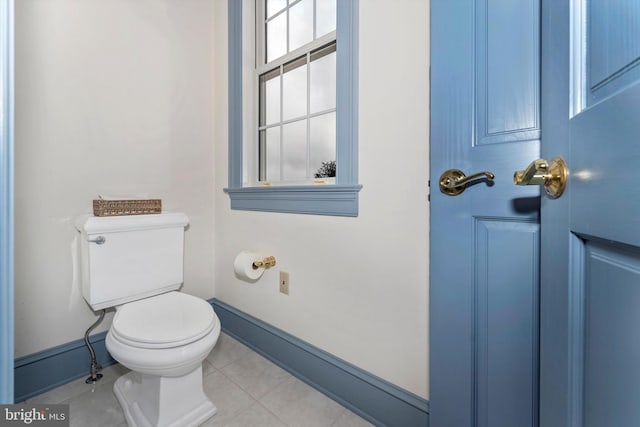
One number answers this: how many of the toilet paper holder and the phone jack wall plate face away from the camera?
0

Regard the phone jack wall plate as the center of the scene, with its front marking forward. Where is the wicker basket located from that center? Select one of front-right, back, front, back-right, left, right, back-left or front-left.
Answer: front-right

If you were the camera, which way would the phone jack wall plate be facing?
facing the viewer and to the left of the viewer

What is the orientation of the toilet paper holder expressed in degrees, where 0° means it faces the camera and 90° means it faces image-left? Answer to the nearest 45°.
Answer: approximately 45°

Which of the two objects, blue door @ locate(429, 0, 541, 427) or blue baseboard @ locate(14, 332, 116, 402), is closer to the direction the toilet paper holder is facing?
the blue baseboard

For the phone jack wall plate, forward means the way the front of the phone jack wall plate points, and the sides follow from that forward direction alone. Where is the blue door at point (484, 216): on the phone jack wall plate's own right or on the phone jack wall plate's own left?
on the phone jack wall plate's own left

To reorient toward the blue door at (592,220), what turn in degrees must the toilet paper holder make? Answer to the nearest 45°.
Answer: approximately 45° to its left
